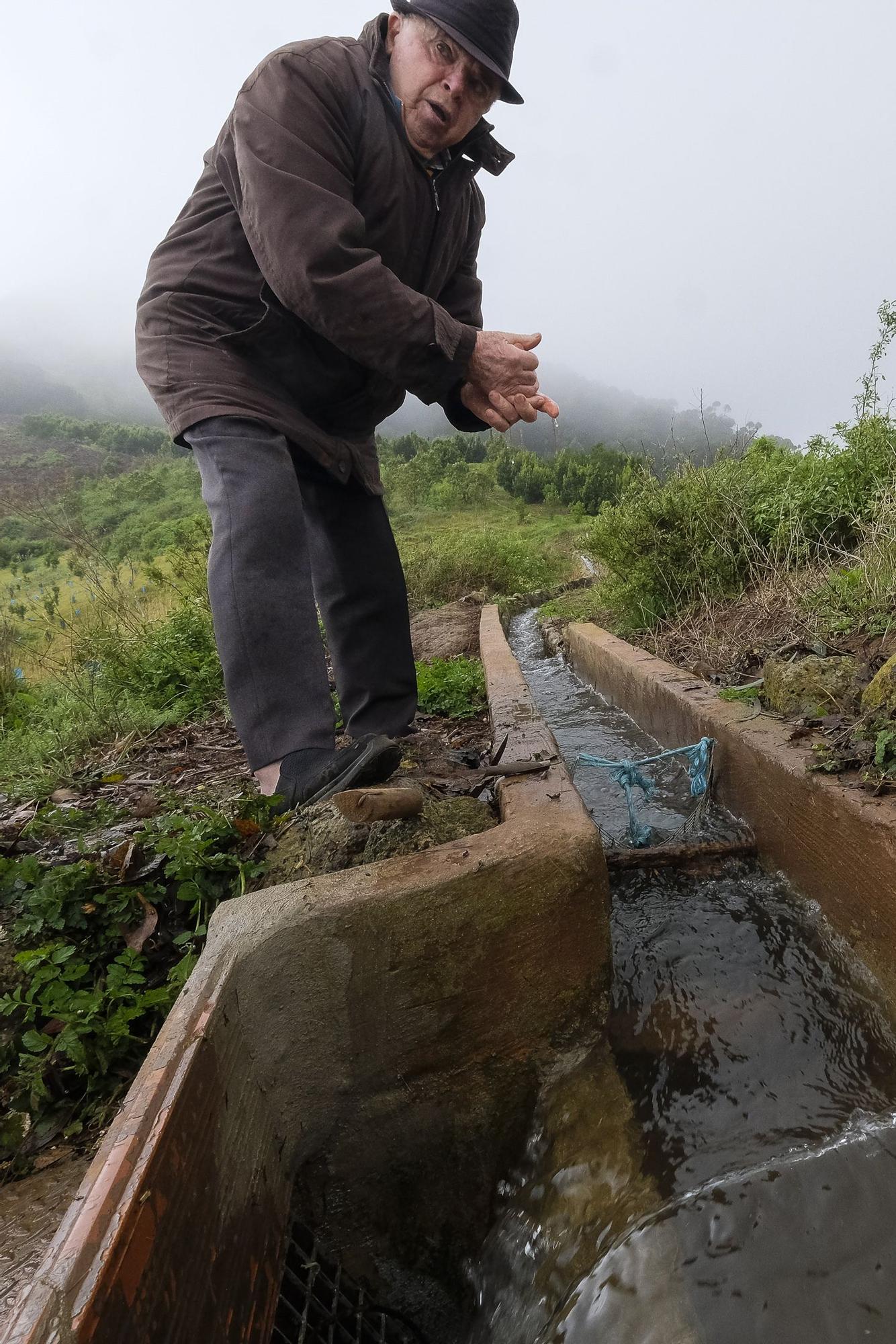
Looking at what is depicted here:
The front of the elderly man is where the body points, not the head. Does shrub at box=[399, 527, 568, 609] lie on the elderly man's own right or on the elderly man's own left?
on the elderly man's own left

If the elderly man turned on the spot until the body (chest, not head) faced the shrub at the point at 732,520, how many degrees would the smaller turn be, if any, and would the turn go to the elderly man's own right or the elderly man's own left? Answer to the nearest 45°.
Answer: approximately 90° to the elderly man's own left

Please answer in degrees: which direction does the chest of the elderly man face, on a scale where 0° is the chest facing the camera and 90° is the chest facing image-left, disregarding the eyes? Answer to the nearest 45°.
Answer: approximately 315°

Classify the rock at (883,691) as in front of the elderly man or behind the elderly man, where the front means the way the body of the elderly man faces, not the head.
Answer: in front
